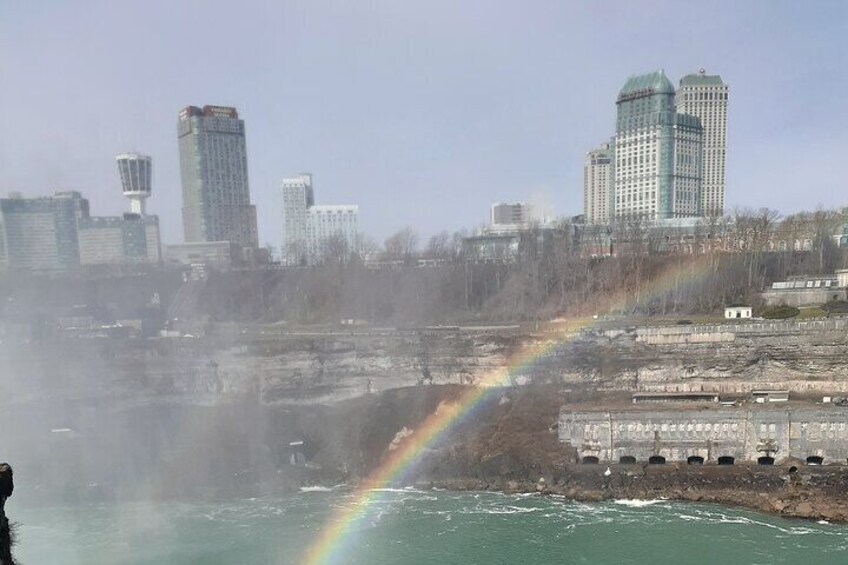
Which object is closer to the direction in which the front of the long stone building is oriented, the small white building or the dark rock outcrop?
the dark rock outcrop

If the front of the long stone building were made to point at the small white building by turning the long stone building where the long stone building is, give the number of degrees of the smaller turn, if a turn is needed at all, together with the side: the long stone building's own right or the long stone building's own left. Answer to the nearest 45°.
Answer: approximately 180°

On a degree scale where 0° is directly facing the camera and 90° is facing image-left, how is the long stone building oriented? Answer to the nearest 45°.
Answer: approximately 0°

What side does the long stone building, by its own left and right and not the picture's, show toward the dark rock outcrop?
front
